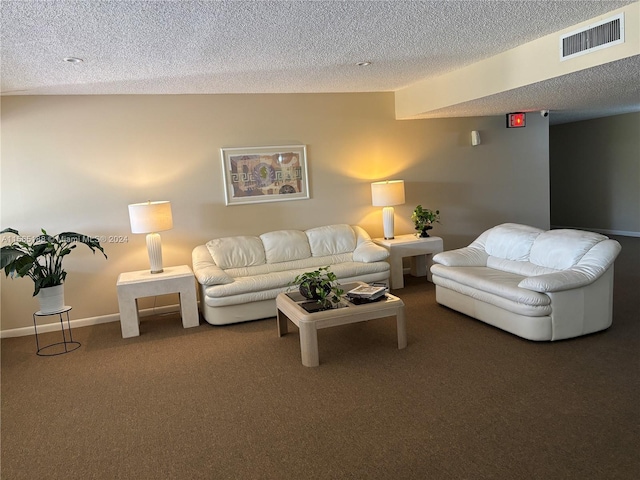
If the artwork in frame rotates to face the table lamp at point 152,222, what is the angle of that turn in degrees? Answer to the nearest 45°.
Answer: approximately 90° to its right

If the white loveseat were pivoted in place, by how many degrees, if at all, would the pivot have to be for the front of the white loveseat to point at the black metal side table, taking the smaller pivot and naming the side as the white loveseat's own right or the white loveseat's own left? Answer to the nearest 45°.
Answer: approximately 45° to the white loveseat's own right

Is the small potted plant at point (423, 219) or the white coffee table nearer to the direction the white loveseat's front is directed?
the white coffee table

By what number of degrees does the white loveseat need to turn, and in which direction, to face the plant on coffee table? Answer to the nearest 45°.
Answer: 0° — it already faces it

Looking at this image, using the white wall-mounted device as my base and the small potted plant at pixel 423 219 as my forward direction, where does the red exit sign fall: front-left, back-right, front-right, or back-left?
back-left

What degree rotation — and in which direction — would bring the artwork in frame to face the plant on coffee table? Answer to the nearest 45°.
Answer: approximately 45° to its right

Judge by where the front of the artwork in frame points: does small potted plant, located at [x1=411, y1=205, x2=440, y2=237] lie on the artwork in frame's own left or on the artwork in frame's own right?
on the artwork in frame's own left

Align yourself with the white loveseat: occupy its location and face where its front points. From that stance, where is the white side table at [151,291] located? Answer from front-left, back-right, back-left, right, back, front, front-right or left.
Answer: front-right

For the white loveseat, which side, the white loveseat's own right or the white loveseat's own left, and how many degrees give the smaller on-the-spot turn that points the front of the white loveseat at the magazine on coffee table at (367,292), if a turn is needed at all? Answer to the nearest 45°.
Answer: approximately 45° to the white loveseat's own right

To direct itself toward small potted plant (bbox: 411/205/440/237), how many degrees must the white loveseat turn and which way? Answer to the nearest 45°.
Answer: approximately 90° to its right

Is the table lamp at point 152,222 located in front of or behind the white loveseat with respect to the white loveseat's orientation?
in front

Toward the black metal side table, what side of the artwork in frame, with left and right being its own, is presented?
right

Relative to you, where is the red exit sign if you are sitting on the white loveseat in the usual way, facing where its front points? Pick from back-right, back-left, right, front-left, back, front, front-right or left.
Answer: back-right

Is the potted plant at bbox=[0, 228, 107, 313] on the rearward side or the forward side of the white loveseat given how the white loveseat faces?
on the forward side

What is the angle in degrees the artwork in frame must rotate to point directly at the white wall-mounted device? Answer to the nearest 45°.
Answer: approximately 45° to its left

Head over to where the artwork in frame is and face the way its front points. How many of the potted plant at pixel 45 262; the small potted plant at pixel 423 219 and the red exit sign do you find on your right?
1
